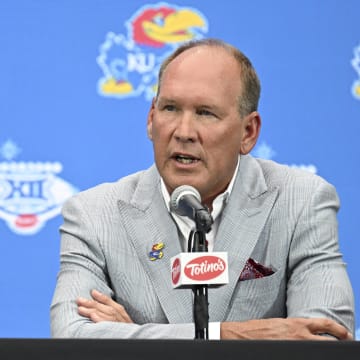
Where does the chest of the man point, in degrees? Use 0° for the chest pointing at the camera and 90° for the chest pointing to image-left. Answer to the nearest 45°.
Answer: approximately 0°

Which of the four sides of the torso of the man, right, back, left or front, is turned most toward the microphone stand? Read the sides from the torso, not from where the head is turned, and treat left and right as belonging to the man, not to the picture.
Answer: front

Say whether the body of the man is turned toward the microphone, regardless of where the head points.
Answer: yes
